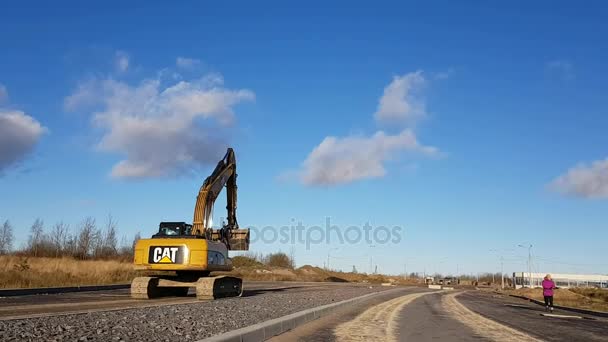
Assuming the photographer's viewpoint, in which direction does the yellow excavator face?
facing away from the viewer and to the right of the viewer

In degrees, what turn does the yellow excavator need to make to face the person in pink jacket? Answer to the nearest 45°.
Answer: approximately 45° to its right
